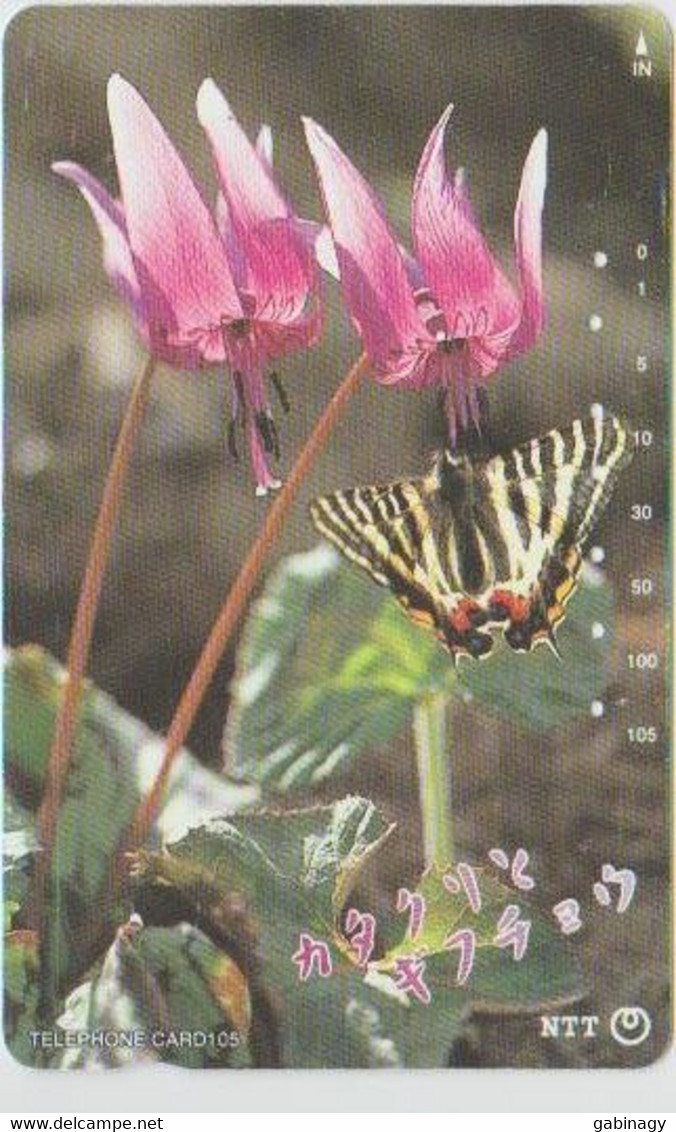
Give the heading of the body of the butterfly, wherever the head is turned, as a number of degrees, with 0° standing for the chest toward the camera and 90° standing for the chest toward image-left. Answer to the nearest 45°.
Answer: approximately 180°
